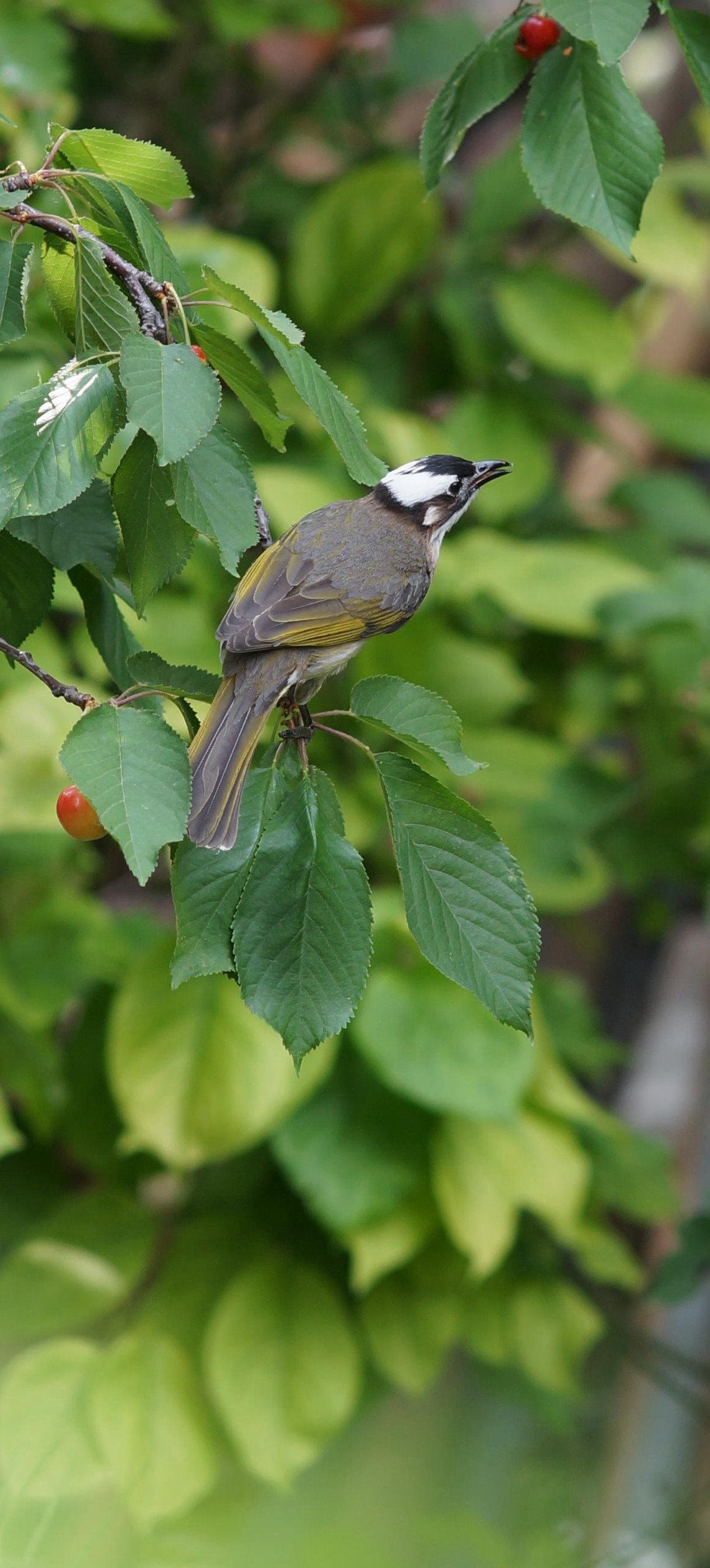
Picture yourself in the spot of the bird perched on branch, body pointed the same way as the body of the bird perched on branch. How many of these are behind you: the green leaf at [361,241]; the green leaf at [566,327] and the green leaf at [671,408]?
0

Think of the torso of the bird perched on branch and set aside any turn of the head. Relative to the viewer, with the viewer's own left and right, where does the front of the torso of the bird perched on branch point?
facing away from the viewer and to the right of the viewer
